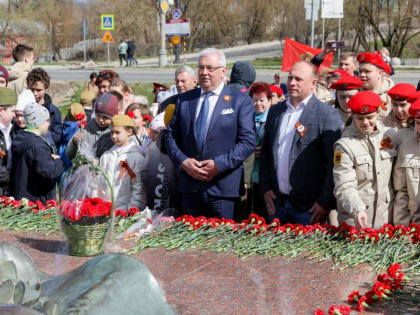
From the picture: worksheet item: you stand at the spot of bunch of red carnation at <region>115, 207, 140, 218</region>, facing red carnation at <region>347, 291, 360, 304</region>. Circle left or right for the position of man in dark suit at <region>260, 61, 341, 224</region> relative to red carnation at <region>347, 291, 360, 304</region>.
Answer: left

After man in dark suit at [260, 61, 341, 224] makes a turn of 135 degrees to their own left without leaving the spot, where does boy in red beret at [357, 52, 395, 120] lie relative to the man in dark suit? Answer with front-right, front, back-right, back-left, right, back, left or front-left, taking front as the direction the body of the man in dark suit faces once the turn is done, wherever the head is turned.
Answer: front-left

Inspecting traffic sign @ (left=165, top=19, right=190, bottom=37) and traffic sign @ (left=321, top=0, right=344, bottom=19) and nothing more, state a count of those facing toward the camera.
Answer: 2
